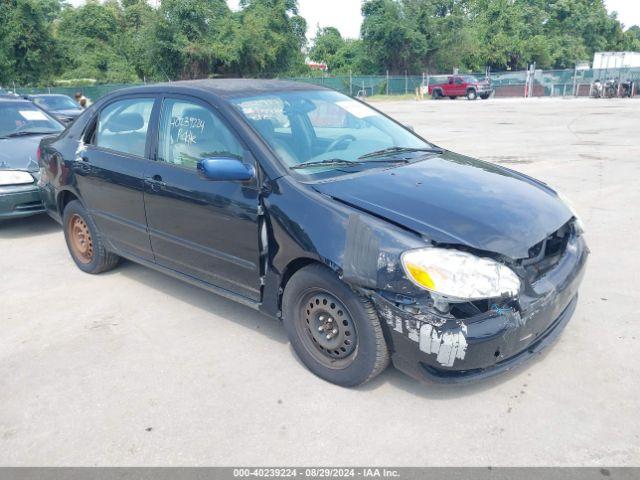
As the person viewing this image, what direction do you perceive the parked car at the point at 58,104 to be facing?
facing the viewer and to the right of the viewer

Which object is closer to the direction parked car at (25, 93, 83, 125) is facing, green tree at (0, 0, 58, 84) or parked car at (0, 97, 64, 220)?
the parked car

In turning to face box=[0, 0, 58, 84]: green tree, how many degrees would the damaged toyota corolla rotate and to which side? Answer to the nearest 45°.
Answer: approximately 180°

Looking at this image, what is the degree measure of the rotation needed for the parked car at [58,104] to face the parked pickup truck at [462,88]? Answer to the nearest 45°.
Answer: approximately 90° to its left

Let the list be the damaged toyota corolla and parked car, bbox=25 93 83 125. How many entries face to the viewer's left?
0

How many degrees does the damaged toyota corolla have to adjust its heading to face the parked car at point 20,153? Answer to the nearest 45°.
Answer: approximately 180°

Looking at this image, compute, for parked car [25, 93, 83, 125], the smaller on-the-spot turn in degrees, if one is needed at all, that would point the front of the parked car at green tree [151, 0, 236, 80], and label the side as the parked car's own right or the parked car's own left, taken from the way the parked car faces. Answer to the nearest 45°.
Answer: approximately 135° to the parked car's own left

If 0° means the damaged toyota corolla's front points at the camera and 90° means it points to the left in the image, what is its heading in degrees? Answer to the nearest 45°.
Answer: approximately 315°

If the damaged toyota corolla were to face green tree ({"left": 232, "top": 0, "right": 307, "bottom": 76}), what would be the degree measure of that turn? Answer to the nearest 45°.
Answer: approximately 135° to its left
